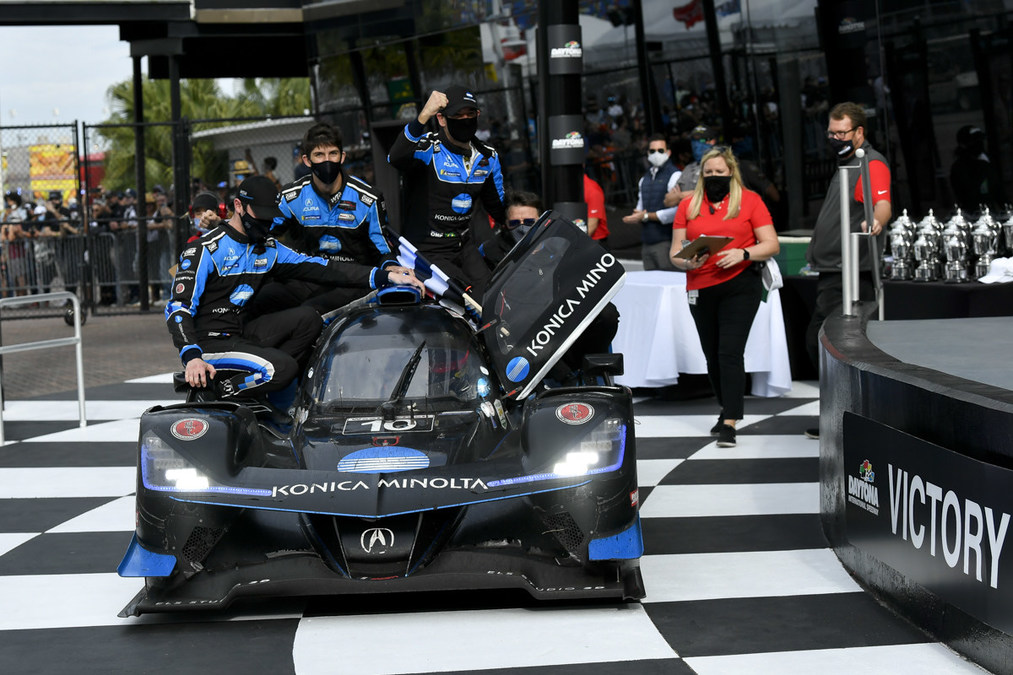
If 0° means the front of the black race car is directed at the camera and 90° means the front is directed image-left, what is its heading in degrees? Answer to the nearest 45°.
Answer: approximately 0°

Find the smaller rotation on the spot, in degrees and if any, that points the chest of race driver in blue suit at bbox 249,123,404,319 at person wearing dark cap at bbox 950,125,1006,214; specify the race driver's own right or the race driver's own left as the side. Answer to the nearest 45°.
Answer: approximately 135° to the race driver's own left

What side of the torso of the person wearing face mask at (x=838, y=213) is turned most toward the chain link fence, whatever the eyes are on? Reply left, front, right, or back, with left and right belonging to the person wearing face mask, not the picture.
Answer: right

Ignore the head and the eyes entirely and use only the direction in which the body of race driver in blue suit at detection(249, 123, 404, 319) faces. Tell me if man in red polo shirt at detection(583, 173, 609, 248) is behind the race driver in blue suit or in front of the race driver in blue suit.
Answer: behind

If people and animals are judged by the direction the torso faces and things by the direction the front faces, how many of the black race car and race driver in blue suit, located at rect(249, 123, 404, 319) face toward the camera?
2

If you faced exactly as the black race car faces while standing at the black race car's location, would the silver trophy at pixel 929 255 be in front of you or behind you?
behind

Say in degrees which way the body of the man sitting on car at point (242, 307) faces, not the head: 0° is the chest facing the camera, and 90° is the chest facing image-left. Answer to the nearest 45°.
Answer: approximately 315°

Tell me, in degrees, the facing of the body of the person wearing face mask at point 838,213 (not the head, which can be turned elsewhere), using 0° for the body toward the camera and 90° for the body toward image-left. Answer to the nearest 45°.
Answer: approximately 45°

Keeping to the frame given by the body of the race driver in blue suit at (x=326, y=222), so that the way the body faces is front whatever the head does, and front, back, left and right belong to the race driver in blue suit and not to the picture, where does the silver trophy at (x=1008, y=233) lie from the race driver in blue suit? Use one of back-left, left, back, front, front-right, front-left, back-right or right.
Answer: left
